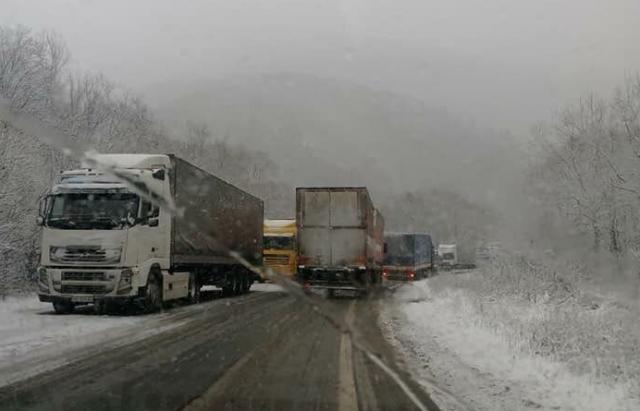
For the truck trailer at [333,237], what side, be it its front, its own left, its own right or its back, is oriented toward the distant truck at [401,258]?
front

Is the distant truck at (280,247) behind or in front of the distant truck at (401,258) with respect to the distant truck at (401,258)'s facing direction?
behind

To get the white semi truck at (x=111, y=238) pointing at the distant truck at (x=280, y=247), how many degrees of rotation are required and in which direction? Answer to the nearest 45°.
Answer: approximately 180°

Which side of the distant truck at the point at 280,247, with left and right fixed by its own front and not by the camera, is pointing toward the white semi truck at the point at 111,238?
front

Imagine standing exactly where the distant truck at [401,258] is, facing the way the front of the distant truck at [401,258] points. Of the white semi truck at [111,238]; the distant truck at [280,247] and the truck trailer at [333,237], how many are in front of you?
0

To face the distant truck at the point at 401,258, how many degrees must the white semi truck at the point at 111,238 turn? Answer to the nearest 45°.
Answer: approximately 180°

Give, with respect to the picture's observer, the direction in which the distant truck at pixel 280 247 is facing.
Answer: facing the viewer

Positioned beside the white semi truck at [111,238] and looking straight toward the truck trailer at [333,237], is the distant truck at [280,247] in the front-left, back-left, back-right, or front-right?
front-left

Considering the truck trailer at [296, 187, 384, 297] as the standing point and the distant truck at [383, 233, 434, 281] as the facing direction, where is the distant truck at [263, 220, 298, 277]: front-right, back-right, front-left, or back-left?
front-left

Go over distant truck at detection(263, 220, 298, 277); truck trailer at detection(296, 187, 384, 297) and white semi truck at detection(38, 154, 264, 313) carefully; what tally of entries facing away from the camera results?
1

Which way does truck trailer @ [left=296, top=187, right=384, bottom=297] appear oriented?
away from the camera

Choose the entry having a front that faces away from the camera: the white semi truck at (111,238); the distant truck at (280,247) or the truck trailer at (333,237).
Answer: the truck trailer

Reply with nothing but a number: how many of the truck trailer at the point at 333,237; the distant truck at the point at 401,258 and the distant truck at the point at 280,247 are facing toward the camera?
1

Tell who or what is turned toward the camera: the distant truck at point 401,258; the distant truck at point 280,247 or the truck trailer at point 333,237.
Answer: the distant truck at point 280,247

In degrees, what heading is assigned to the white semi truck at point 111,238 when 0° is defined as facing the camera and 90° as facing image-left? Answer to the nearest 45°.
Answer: approximately 45°

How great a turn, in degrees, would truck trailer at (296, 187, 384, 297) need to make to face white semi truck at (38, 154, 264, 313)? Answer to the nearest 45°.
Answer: approximately 135° to its left
